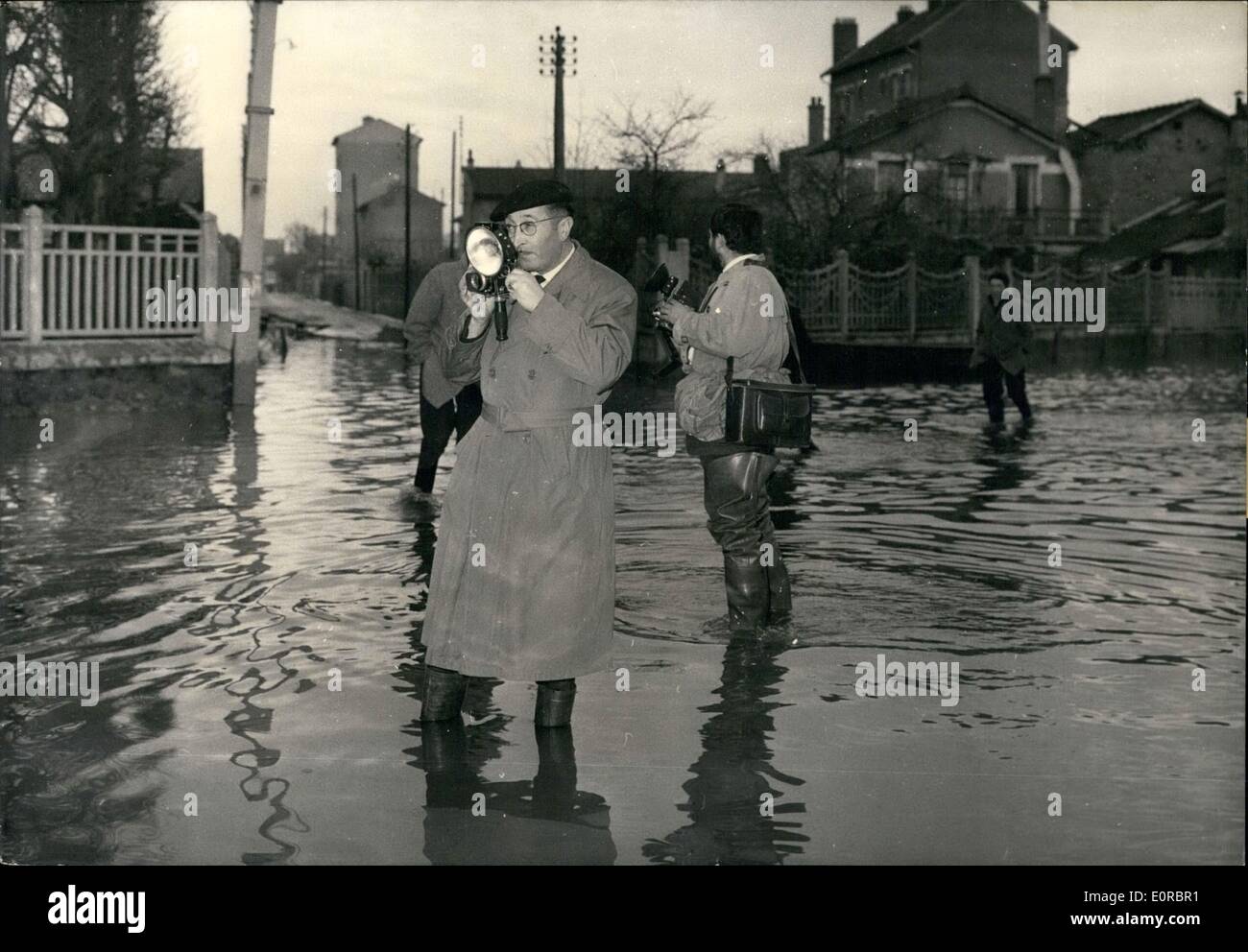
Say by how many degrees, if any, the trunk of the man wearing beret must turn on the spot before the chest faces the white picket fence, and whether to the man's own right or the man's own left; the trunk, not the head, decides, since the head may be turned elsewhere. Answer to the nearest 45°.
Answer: approximately 135° to the man's own right

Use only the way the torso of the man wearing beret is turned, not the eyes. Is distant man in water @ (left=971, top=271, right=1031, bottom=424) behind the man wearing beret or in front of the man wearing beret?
behind

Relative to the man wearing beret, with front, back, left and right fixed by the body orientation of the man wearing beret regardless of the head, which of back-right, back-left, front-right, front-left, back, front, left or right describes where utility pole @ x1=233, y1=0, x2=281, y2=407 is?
back-right

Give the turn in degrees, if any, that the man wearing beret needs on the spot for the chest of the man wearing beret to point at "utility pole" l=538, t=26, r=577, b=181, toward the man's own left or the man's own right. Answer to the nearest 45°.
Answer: approximately 135° to the man's own right

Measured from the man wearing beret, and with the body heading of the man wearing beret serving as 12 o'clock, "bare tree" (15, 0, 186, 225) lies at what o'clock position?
The bare tree is roughly at 4 o'clock from the man wearing beret.

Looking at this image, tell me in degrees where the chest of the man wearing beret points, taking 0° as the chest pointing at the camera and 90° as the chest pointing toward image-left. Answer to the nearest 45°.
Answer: approximately 45°

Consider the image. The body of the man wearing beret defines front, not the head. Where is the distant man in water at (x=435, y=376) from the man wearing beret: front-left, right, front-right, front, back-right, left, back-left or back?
back-right

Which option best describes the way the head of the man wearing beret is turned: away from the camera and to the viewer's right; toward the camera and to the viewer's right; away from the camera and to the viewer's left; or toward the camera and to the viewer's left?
toward the camera and to the viewer's left
